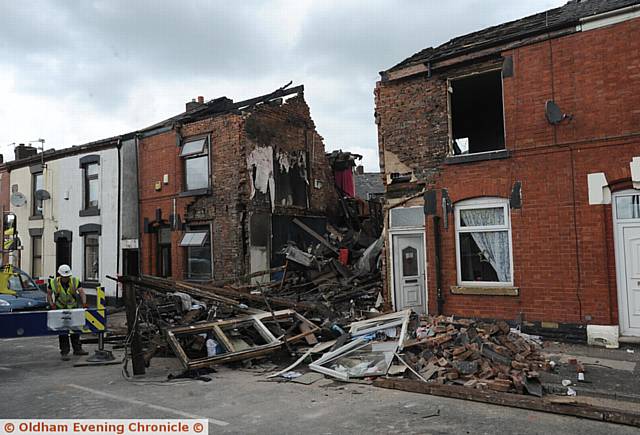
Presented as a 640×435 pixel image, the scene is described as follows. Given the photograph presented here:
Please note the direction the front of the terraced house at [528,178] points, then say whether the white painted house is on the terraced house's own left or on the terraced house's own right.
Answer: on the terraced house's own right

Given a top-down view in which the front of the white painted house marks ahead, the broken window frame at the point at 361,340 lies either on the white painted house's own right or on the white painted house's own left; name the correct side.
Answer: on the white painted house's own left

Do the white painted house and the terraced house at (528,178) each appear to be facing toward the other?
no

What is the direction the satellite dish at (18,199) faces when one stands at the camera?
facing the viewer and to the right of the viewer

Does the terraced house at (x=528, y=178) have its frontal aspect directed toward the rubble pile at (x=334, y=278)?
no

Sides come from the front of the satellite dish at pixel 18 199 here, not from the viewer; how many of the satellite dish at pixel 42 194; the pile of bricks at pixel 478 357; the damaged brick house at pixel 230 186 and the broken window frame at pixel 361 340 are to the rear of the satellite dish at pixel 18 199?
0

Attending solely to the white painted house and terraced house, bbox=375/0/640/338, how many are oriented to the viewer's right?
0

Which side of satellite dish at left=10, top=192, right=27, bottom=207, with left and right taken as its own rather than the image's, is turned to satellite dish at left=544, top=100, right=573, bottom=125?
front

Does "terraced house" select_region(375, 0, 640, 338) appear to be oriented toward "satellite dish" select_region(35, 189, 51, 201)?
no

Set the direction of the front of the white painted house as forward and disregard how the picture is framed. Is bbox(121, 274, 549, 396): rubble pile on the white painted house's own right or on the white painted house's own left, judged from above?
on the white painted house's own left

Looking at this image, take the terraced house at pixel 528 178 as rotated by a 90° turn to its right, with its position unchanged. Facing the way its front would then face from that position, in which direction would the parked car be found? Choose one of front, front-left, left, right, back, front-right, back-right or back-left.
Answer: front-left

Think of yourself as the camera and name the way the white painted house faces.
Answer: facing the viewer and to the left of the viewer
